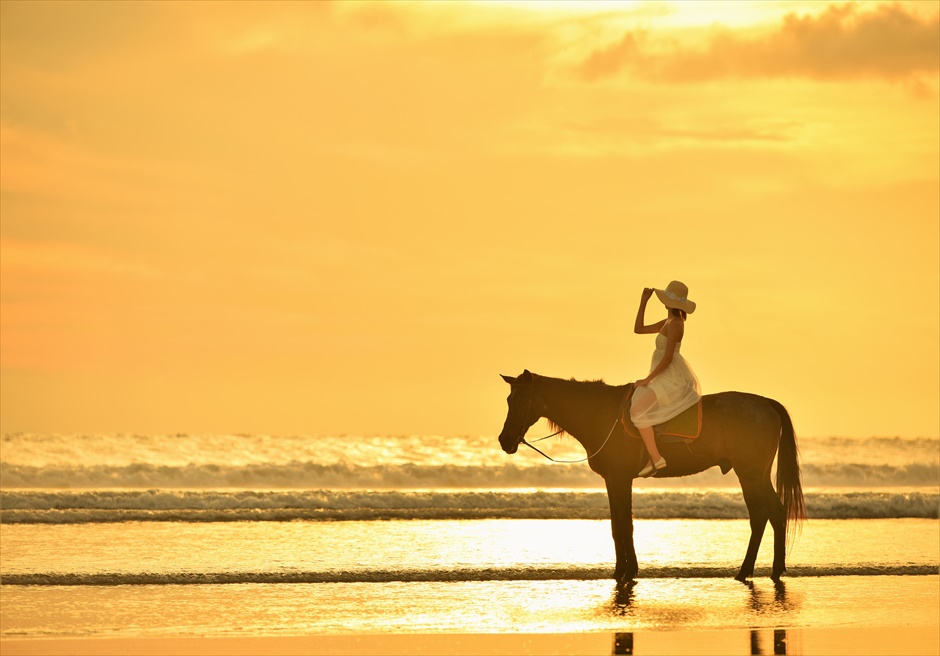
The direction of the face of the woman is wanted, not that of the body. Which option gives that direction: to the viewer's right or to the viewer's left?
to the viewer's left

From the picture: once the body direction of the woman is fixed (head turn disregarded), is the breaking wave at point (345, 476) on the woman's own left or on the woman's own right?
on the woman's own right

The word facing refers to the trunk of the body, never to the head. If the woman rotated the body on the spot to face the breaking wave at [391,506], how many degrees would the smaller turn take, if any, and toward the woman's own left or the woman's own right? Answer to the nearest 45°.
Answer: approximately 45° to the woman's own right

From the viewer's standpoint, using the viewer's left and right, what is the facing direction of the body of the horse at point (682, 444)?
facing to the left of the viewer

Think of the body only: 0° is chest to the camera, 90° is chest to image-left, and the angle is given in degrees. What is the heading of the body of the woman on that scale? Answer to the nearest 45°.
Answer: approximately 90°

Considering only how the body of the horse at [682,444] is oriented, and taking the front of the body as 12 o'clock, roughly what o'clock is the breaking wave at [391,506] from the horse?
The breaking wave is roughly at 2 o'clock from the horse.
